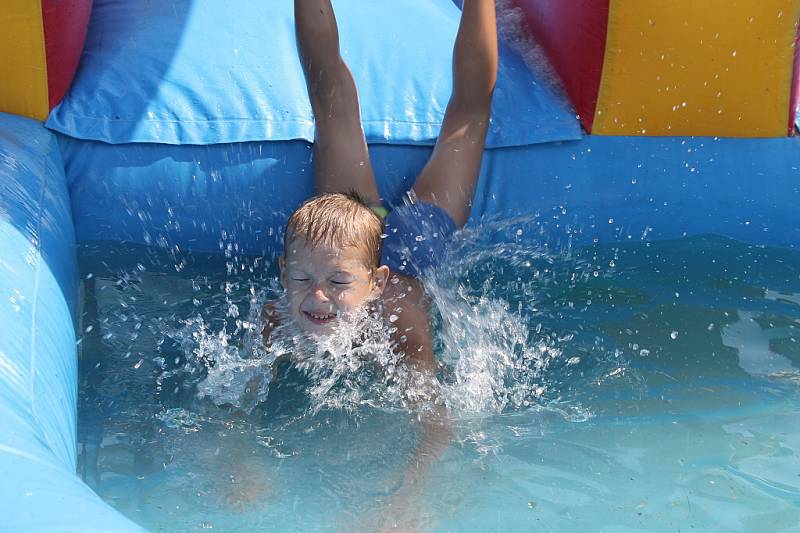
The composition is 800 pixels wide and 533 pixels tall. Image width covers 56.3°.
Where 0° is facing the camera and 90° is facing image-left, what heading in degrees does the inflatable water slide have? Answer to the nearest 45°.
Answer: approximately 0°
